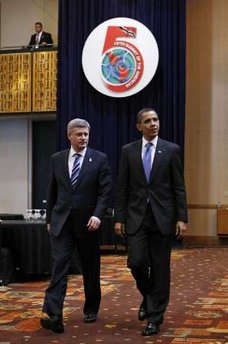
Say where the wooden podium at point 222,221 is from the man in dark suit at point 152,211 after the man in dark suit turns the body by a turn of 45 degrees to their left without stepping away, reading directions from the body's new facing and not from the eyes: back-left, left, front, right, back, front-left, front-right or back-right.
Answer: back-left

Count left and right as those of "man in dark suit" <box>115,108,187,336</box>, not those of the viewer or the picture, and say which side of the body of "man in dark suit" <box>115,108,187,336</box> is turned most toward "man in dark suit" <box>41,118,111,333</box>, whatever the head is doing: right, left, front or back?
right

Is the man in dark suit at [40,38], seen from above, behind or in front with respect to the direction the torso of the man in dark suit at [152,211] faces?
behind

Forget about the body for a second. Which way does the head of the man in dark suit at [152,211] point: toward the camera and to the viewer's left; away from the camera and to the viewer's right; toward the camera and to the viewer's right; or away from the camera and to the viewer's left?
toward the camera and to the viewer's right

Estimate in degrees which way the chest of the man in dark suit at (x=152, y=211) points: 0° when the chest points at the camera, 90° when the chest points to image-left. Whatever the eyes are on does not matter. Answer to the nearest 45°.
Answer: approximately 0°

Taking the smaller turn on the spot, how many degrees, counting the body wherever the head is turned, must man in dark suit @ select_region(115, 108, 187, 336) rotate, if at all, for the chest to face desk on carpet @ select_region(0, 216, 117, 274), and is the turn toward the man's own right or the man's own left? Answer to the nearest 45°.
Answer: approximately 135° to the man's own right
